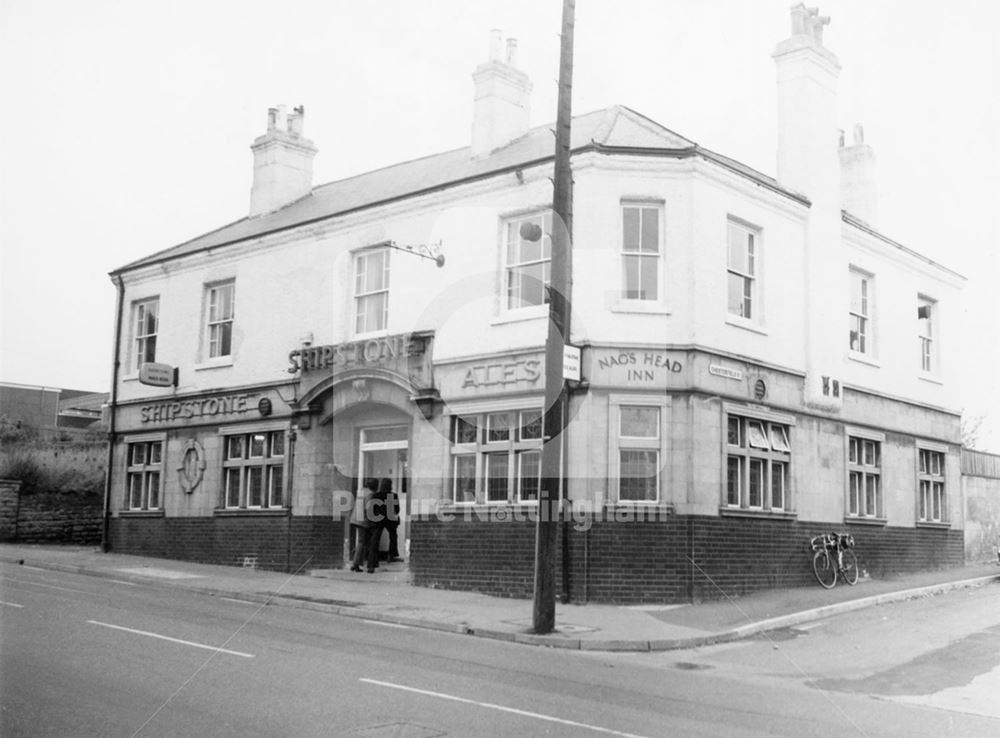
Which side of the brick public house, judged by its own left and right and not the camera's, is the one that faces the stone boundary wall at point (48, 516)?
right

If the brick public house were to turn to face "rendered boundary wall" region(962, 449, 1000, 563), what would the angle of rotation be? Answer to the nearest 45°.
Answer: approximately 180°

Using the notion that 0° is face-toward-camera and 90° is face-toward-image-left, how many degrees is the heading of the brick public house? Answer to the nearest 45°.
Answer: approximately 45°

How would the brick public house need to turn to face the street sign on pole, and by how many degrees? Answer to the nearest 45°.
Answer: approximately 45° to its left

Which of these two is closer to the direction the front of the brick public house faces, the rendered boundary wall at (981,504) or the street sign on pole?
the street sign on pole

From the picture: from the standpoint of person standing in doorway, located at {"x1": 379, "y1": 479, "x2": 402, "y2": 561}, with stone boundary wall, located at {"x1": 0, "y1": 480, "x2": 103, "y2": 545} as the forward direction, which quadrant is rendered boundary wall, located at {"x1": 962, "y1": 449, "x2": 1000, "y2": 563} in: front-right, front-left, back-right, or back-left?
back-right
